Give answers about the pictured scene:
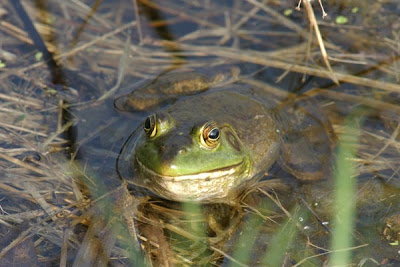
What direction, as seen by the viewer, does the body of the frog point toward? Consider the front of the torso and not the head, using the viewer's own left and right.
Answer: facing the viewer and to the left of the viewer

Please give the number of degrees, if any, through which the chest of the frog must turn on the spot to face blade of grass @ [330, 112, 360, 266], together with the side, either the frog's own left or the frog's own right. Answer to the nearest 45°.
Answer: approximately 90° to the frog's own left
